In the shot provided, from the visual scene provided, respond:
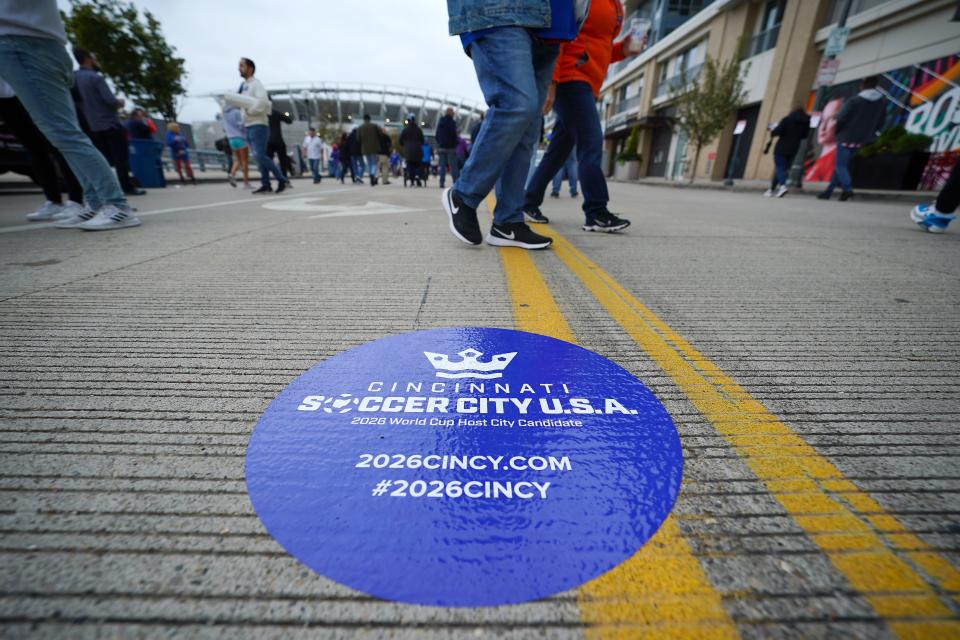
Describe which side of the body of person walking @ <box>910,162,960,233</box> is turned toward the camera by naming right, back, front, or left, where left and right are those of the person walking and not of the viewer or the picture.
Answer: left

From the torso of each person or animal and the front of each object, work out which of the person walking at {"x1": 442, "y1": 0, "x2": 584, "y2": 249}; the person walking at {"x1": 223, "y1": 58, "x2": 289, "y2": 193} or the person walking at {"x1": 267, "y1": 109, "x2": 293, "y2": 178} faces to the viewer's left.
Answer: the person walking at {"x1": 223, "y1": 58, "x2": 289, "y2": 193}

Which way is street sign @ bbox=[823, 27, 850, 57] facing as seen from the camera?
toward the camera

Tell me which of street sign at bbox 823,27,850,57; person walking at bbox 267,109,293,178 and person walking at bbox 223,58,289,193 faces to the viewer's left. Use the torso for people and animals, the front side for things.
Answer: person walking at bbox 223,58,289,193

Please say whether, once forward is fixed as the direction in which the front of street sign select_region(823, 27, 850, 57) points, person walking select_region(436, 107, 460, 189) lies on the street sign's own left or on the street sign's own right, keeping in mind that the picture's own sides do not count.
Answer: on the street sign's own right

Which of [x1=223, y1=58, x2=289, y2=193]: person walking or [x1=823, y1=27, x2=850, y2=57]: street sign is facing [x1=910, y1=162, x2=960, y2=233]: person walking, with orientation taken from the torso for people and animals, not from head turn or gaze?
the street sign

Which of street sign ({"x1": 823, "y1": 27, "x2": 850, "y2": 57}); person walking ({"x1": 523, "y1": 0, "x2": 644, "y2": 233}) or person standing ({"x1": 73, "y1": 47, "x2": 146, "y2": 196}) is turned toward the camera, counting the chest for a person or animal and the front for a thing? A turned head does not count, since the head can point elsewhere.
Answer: the street sign

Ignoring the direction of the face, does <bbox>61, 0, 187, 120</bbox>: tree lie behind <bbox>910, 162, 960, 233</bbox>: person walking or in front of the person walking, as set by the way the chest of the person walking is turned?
in front

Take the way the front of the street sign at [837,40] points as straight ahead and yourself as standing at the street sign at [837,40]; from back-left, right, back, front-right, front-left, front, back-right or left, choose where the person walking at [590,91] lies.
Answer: front

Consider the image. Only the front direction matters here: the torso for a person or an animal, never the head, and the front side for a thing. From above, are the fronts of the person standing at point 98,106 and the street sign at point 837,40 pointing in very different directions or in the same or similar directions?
very different directions
